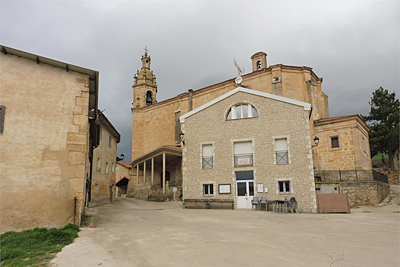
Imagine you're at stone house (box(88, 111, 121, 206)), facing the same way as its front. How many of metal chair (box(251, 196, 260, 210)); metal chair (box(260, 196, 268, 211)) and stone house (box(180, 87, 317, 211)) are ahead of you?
3

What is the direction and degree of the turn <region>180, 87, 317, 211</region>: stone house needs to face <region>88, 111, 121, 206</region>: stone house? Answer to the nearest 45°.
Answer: approximately 90° to its right

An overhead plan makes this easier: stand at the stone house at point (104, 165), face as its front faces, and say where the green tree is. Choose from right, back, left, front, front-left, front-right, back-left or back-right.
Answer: front-left

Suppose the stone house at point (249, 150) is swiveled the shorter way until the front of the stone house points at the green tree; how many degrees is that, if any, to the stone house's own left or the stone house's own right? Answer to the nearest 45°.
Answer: approximately 135° to the stone house's own left

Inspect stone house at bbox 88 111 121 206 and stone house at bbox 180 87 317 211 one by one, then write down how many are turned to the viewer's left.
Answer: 0

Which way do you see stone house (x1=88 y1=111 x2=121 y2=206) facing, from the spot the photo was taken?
facing the viewer and to the right of the viewer

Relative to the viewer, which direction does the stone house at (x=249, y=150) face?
toward the camera

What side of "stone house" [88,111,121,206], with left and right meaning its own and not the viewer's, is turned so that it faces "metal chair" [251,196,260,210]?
front

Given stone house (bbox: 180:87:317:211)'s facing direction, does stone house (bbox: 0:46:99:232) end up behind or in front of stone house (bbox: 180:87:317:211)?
in front

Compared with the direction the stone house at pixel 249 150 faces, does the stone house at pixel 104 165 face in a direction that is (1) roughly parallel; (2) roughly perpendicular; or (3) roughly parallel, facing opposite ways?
roughly perpendicular

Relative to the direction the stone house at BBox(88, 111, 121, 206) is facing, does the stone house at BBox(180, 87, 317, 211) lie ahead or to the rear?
ahead
